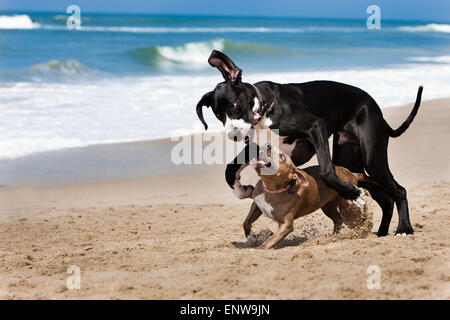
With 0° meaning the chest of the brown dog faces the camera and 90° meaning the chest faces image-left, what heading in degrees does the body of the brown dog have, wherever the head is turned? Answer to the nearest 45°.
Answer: approximately 45°

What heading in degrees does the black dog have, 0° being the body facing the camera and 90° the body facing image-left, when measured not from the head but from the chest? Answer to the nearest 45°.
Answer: approximately 90°
